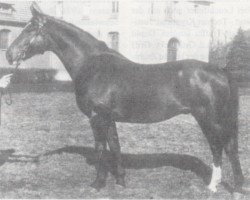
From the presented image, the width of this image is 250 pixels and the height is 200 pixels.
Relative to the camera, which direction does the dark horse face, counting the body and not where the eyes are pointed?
to the viewer's left
